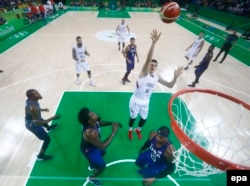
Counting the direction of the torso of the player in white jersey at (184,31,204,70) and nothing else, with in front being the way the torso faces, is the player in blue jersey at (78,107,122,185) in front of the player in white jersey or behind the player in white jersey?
in front

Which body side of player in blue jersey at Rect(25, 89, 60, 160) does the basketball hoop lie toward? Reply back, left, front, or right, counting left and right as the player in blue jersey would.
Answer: front

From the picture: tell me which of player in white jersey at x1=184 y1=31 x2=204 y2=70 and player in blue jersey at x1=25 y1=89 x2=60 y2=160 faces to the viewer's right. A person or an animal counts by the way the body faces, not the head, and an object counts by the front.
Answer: the player in blue jersey

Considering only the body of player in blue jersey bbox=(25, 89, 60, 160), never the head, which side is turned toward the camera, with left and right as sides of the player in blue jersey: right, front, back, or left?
right

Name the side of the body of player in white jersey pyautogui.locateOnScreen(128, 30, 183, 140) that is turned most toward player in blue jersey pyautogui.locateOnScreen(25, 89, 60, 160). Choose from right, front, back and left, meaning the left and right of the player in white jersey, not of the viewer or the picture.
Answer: right

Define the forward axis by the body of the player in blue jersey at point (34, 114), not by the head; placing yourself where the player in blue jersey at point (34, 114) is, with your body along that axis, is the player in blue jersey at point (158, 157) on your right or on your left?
on your right

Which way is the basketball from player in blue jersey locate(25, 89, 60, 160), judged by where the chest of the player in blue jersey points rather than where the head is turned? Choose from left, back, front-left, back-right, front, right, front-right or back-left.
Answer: front

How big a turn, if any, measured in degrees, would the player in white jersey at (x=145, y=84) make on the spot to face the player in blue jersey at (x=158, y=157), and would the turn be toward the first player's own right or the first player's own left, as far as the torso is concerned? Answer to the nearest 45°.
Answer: approximately 45° to the first player's own right

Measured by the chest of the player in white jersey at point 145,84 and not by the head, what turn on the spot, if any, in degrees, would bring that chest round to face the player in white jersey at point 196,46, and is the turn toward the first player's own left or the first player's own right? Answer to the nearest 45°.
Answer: approximately 135° to the first player's own left

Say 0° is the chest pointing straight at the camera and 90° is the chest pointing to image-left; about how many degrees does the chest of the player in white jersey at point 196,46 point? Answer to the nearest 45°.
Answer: approximately 45°
